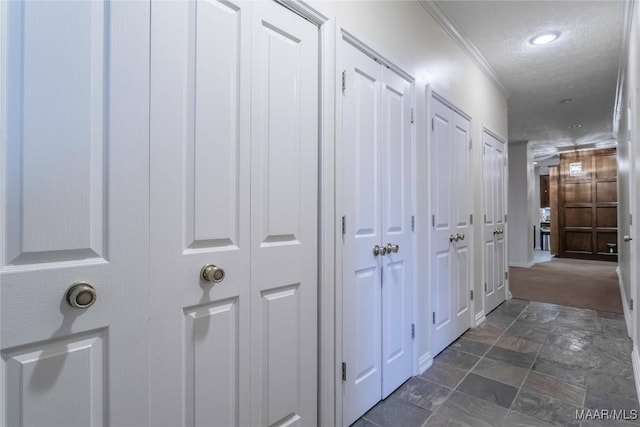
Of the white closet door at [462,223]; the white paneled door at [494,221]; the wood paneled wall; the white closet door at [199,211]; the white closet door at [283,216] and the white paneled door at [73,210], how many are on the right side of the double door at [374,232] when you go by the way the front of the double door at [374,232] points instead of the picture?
3

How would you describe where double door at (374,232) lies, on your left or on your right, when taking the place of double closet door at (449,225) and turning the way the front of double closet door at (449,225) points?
on your right

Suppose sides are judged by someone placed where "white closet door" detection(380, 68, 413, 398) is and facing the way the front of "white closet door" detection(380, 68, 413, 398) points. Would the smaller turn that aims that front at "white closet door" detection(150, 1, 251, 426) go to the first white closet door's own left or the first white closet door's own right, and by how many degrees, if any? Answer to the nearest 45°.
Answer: approximately 90° to the first white closet door's own right

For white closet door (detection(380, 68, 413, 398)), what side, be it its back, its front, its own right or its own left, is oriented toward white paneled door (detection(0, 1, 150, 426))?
right

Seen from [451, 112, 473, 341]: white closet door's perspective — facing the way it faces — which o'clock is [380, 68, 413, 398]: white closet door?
[380, 68, 413, 398]: white closet door is roughly at 2 o'clock from [451, 112, 473, 341]: white closet door.

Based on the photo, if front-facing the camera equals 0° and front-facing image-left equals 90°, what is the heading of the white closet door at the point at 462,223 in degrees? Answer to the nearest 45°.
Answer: approximately 315°

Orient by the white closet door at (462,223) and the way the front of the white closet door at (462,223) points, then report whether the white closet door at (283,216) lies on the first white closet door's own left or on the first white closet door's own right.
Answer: on the first white closet door's own right

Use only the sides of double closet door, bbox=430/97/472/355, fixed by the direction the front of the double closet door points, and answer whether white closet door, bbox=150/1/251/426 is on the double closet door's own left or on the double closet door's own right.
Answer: on the double closet door's own right
